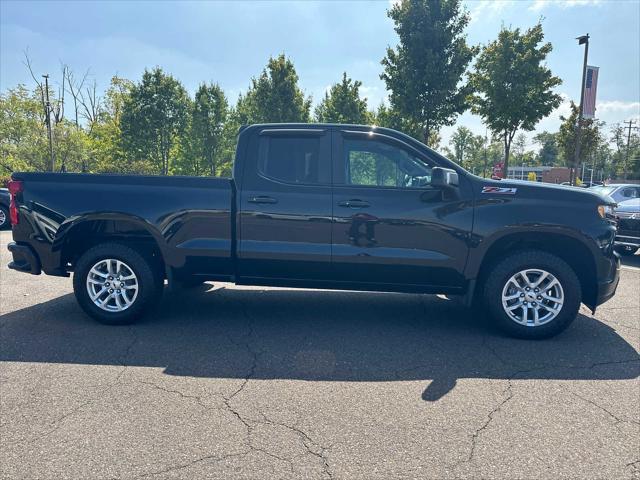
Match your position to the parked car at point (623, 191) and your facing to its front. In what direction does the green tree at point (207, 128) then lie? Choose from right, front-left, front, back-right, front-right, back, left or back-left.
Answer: front-right

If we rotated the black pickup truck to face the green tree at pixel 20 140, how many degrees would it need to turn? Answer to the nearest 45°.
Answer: approximately 135° to its left

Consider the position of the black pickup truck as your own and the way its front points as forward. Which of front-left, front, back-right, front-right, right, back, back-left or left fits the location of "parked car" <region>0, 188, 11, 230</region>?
back-left

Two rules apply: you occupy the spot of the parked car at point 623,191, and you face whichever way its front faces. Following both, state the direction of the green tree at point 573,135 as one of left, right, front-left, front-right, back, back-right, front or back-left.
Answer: back-right

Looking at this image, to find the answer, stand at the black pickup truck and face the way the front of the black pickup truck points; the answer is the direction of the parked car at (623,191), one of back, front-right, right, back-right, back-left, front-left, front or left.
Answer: front-left

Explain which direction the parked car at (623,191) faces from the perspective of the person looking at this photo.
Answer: facing the viewer and to the left of the viewer

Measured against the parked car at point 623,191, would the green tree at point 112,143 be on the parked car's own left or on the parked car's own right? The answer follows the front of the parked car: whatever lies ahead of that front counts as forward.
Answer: on the parked car's own right

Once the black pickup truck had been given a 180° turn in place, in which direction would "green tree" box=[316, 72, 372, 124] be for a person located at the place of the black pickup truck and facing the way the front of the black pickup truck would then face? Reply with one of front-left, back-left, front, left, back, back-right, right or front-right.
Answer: right

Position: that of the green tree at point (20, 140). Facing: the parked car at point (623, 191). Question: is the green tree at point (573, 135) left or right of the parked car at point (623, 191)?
left

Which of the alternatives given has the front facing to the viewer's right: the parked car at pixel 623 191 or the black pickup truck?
the black pickup truck

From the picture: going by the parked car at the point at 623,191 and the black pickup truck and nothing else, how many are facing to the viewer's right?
1

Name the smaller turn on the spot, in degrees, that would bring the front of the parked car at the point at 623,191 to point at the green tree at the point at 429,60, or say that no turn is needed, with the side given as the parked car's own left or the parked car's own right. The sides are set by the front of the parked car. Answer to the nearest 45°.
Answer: approximately 45° to the parked car's own right

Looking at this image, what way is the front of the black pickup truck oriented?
to the viewer's right

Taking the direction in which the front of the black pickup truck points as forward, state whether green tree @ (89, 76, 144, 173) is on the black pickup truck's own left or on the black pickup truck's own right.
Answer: on the black pickup truck's own left
